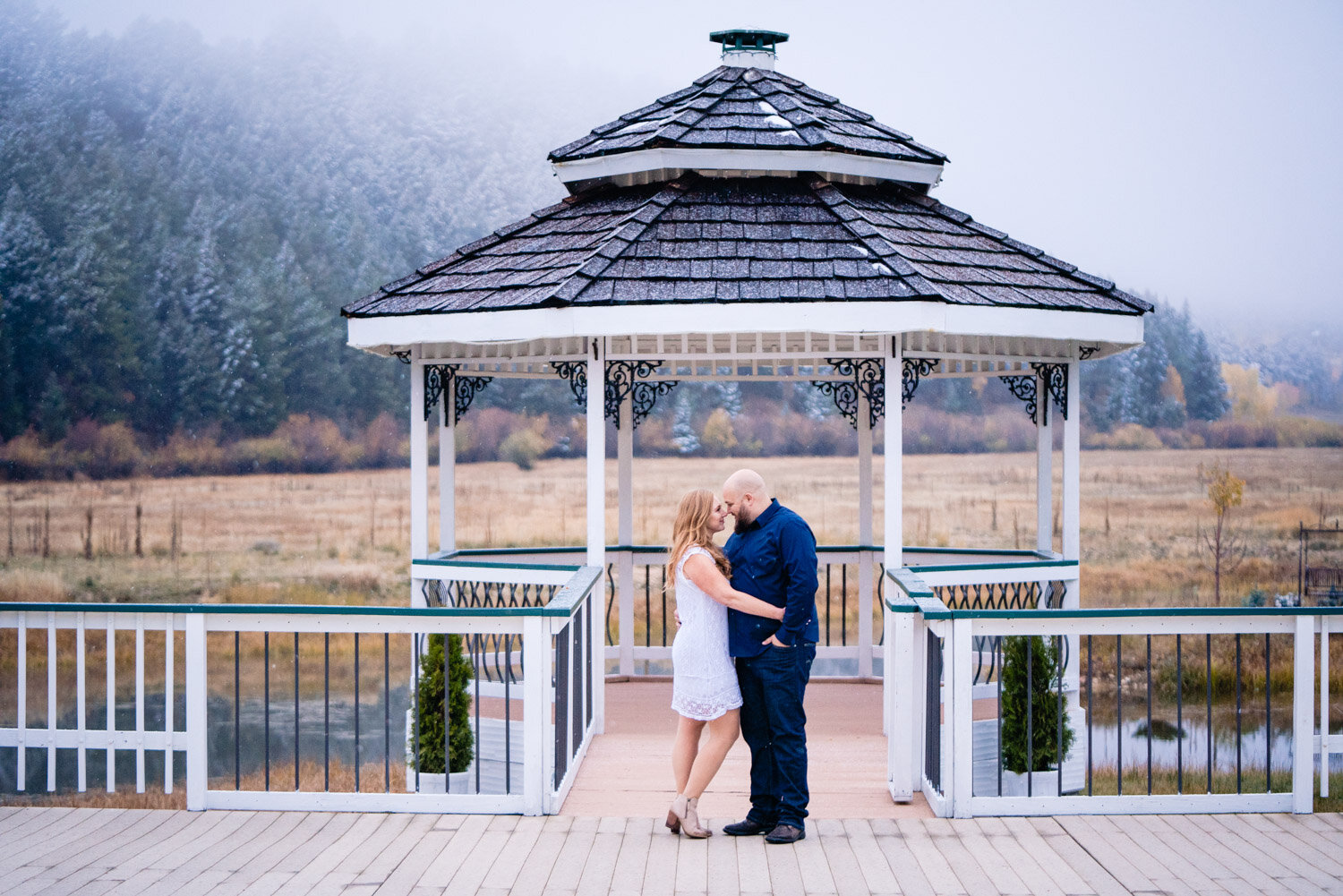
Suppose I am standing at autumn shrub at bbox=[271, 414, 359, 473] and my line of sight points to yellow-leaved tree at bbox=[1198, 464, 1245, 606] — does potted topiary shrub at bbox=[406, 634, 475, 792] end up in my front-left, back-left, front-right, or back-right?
front-right

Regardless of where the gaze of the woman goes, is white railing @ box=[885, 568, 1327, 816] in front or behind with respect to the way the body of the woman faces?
in front

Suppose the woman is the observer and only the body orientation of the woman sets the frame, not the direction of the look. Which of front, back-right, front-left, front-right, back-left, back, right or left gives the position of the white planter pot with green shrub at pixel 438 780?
back-left

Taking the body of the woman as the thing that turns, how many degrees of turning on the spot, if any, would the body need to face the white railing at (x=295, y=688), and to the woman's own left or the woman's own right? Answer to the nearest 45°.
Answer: approximately 180°

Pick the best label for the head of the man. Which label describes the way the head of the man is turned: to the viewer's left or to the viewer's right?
to the viewer's left

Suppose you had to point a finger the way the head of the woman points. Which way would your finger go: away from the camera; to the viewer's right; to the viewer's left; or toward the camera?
to the viewer's right

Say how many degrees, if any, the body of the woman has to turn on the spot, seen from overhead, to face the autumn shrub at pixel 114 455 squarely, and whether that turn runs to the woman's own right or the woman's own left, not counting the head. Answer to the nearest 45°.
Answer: approximately 135° to the woman's own left

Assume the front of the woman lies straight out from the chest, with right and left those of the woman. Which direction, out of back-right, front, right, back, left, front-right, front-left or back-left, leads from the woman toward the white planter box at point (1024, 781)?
front-left

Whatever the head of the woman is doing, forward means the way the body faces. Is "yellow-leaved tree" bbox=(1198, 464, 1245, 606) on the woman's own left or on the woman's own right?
on the woman's own left

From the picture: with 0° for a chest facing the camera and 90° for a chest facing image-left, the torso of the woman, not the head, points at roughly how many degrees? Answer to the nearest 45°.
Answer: approximately 270°

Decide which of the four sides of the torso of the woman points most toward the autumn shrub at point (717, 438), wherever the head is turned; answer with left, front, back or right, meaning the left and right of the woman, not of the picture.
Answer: left

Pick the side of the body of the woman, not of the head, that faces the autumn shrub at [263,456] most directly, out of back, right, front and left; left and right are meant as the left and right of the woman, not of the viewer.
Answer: left

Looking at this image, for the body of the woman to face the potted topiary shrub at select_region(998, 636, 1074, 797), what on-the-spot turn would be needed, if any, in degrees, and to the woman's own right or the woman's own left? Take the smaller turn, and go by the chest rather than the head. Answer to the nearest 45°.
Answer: approximately 45° to the woman's own left

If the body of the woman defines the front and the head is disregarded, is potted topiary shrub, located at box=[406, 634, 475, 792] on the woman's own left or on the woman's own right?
on the woman's own left
